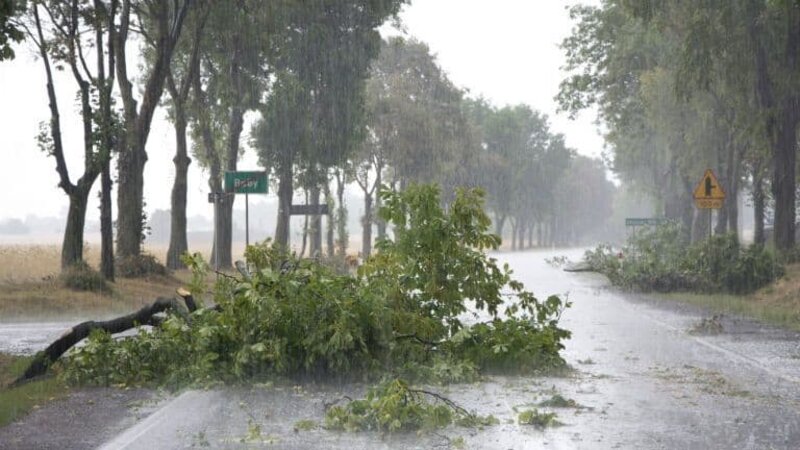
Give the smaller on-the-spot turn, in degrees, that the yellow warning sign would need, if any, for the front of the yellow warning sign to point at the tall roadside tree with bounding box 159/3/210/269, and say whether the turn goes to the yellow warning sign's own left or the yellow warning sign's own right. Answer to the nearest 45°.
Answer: approximately 90° to the yellow warning sign's own right

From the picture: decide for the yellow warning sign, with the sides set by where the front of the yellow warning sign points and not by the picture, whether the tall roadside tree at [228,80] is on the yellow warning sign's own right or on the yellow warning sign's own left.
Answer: on the yellow warning sign's own right

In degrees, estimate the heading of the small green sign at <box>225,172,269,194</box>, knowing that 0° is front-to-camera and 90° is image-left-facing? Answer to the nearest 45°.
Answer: approximately 0°

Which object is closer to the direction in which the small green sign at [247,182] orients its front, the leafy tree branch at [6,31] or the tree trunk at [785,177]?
the leafy tree branch

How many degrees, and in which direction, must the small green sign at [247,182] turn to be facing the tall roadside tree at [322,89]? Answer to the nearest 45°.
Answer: approximately 180°

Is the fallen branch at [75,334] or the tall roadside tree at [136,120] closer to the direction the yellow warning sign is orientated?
the fallen branch

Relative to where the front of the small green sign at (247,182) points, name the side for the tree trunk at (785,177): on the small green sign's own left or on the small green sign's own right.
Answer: on the small green sign's own left

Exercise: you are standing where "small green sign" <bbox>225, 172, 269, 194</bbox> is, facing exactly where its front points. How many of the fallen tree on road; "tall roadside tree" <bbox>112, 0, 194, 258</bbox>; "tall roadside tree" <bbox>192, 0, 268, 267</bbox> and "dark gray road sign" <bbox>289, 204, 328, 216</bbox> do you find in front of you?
1

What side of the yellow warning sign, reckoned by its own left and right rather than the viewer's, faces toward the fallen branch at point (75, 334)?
front

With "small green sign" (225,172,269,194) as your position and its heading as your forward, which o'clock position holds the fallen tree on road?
The fallen tree on road is roughly at 12 o'clock from the small green sign.

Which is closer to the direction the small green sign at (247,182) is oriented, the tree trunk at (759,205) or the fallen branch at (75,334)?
the fallen branch

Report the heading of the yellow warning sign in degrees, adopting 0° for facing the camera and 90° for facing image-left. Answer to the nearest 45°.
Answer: approximately 0°
